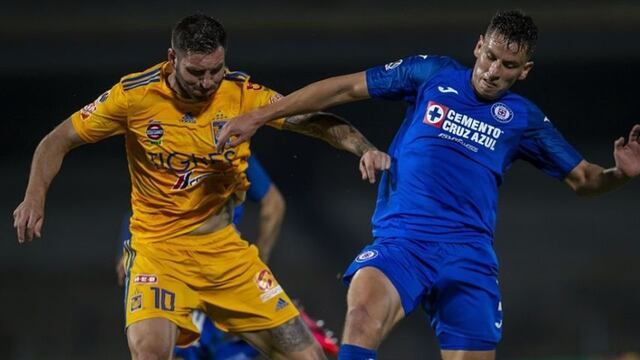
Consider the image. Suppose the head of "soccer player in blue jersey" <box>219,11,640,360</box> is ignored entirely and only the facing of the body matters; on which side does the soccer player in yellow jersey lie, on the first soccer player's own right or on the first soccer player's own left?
on the first soccer player's own right

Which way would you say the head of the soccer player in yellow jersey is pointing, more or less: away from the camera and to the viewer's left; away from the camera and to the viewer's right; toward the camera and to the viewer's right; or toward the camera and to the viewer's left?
toward the camera and to the viewer's right

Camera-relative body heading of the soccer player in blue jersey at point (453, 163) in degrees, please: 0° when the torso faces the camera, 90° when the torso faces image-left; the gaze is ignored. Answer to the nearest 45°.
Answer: approximately 0°

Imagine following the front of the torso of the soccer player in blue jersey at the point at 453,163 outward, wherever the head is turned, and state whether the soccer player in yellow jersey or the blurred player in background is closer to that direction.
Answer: the soccer player in yellow jersey

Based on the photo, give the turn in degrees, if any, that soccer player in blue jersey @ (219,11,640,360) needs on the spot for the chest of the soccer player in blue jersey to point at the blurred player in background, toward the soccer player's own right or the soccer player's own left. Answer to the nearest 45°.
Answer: approximately 135° to the soccer player's own right

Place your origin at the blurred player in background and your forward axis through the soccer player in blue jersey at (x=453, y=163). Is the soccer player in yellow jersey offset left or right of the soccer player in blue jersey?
right
